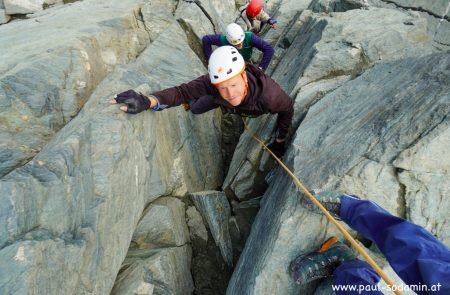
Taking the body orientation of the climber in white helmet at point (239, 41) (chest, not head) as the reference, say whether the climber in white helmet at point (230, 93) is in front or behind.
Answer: in front

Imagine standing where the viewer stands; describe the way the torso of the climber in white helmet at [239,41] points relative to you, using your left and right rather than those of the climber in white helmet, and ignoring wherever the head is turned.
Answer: facing the viewer
